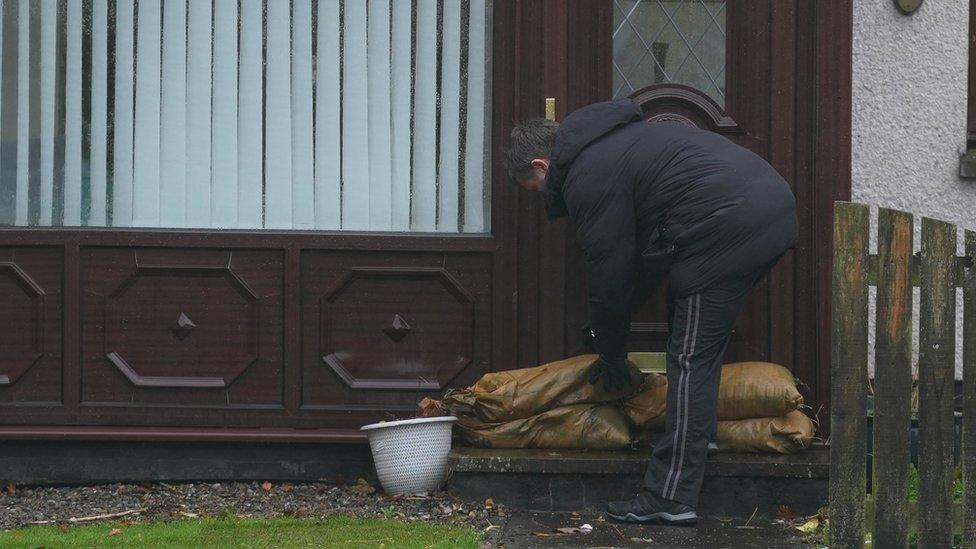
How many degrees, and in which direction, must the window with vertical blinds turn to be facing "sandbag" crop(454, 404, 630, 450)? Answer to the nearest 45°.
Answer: approximately 45° to its left

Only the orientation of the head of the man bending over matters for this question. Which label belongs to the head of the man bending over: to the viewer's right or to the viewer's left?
to the viewer's left

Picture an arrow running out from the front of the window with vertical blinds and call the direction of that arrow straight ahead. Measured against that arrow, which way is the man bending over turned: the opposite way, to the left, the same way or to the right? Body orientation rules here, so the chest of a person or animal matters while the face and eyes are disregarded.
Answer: to the right

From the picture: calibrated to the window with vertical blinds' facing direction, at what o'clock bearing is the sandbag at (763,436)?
The sandbag is roughly at 10 o'clock from the window with vertical blinds.

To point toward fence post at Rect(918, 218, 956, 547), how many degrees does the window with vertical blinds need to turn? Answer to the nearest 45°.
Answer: approximately 45° to its left

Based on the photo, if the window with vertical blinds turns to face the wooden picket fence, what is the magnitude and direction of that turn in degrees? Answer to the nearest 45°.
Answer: approximately 45° to its left

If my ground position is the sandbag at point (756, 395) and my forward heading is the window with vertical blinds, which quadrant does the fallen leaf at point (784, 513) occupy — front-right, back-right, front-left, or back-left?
back-left

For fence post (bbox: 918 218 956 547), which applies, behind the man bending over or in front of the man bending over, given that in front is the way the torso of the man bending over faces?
behind

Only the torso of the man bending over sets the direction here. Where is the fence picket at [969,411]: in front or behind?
behind

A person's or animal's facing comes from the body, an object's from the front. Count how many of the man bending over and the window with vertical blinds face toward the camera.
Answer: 1

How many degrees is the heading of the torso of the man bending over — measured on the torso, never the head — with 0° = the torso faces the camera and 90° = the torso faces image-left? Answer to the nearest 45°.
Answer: approximately 90°
